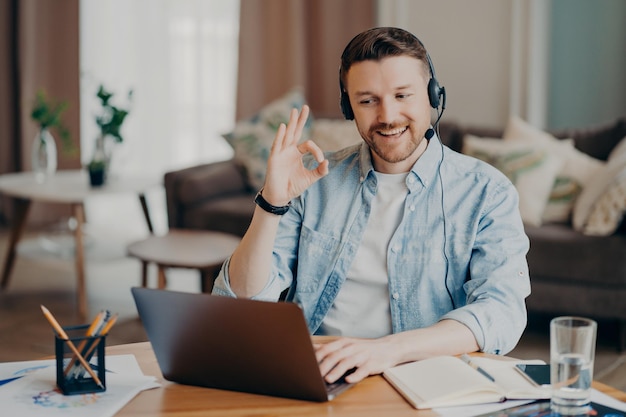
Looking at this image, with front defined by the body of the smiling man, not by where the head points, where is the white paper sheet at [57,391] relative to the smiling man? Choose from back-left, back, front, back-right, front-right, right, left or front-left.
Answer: front

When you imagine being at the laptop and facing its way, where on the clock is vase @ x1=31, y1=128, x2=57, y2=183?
The vase is roughly at 10 o'clock from the laptop.

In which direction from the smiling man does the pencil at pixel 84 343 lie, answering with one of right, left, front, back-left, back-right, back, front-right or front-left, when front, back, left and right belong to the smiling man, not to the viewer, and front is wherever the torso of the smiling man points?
front

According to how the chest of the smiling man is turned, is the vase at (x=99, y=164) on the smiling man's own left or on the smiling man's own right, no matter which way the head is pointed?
on the smiling man's own right

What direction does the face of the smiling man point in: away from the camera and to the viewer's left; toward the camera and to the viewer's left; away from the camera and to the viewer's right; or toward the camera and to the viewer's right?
toward the camera and to the viewer's left

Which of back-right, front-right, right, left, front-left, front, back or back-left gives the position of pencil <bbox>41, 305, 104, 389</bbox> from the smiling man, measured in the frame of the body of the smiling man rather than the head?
front

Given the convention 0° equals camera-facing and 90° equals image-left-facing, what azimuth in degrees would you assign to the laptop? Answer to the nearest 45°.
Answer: approximately 225°

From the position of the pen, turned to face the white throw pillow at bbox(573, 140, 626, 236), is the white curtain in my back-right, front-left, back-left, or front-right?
front-left

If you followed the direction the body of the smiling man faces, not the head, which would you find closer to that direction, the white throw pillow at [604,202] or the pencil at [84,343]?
the pencil

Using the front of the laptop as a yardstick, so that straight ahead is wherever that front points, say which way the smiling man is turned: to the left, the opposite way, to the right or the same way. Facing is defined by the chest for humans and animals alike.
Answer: the opposite way

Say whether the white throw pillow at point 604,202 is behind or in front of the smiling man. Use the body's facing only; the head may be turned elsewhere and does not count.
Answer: behind

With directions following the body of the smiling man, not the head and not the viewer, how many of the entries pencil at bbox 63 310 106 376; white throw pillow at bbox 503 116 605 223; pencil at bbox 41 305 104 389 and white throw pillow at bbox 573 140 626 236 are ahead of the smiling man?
2

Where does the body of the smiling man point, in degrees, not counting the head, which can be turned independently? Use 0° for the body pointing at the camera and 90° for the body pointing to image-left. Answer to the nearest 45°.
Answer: approximately 45°
